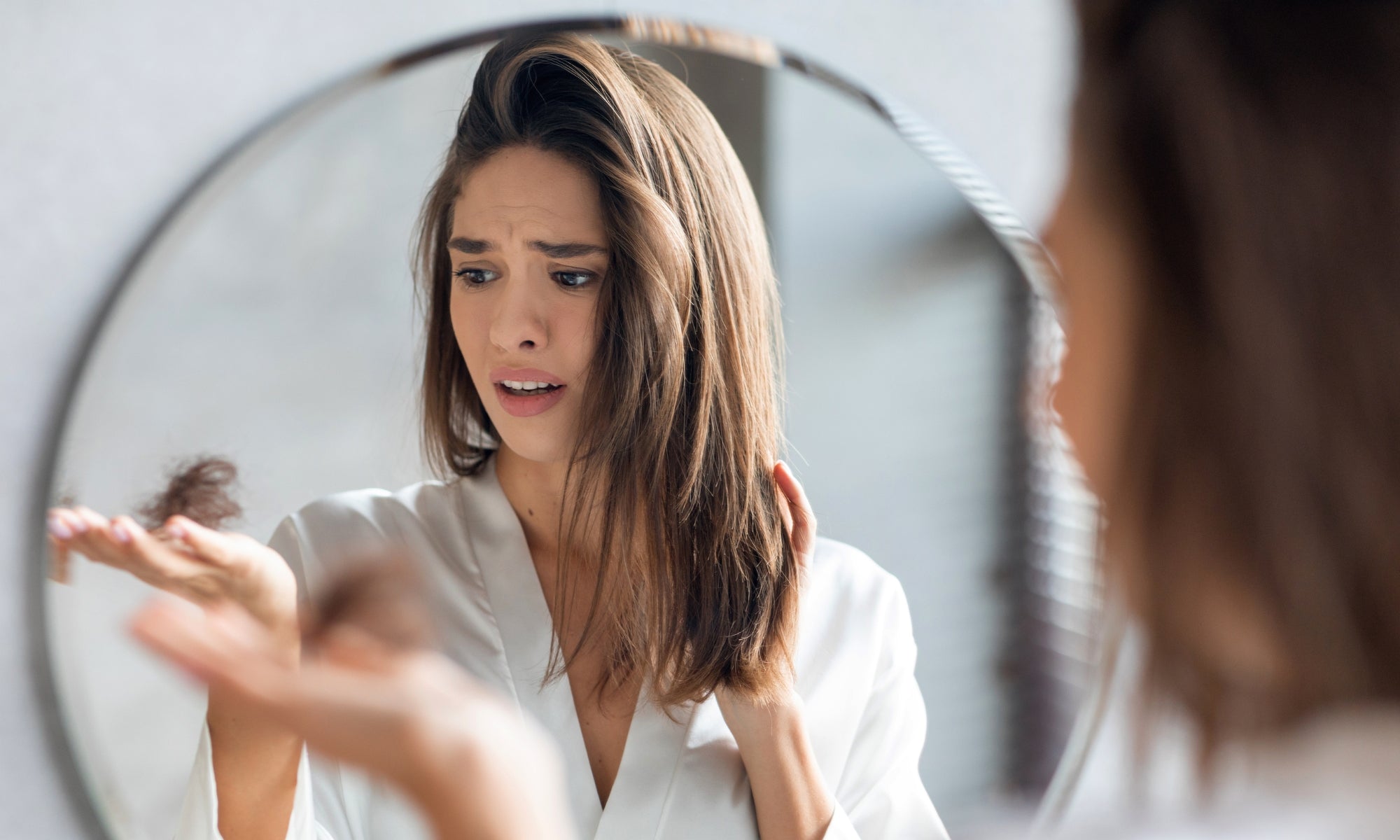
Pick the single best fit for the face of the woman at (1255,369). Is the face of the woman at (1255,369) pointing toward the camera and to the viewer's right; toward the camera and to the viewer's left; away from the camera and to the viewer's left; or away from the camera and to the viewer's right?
away from the camera and to the viewer's left

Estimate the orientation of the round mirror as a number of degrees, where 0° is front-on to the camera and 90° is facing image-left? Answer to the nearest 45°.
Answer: approximately 0°

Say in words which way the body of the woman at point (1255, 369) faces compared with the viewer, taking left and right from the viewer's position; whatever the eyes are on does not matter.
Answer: facing away from the viewer and to the left of the viewer
